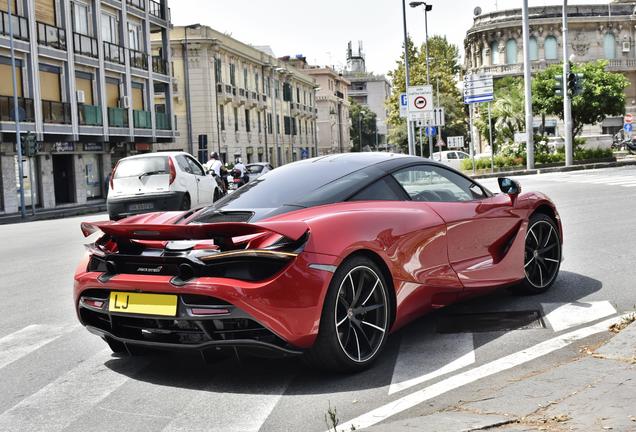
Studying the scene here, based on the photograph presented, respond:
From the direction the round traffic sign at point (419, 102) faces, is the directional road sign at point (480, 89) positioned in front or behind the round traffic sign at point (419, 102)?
behind

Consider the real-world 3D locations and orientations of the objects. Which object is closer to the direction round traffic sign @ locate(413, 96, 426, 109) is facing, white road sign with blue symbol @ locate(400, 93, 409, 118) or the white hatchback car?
the white hatchback car

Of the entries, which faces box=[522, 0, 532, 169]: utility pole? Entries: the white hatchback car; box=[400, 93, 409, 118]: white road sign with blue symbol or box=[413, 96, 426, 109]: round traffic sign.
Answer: the white hatchback car

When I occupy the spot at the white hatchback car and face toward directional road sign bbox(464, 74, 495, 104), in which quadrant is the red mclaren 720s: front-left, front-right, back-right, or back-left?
back-right

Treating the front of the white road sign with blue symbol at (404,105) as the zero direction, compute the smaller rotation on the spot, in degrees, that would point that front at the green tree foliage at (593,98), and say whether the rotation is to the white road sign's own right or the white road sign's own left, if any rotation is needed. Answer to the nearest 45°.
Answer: approximately 135° to the white road sign's own left

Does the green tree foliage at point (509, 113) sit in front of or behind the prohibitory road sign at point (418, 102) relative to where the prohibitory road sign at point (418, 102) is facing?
behind

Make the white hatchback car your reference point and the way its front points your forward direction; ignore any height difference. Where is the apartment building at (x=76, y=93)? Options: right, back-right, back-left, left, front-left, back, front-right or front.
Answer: front-left

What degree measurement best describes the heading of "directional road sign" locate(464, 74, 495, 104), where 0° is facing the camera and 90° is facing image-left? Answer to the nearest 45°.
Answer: approximately 0°

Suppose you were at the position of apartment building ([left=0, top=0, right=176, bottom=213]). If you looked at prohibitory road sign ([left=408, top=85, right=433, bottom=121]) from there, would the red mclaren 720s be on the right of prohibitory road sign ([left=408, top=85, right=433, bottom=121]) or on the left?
right

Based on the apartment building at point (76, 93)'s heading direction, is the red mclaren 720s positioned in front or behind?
in front

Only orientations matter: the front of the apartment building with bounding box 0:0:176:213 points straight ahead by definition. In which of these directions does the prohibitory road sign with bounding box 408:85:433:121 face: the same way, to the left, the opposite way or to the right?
to the right

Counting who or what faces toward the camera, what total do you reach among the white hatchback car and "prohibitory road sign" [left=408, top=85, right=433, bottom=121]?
1
